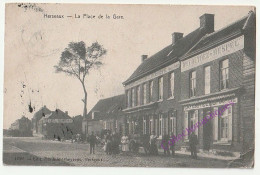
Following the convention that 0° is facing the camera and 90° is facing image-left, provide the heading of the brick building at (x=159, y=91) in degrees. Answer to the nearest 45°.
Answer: approximately 45°

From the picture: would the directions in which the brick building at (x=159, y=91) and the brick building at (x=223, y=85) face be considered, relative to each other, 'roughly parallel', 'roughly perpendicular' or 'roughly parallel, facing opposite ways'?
roughly parallel

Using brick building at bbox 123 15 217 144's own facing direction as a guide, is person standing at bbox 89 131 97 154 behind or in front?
in front

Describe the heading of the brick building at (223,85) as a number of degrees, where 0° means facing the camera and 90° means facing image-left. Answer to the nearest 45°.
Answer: approximately 45°

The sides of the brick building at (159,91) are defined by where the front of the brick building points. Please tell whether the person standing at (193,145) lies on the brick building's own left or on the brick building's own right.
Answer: on the brick building's own left

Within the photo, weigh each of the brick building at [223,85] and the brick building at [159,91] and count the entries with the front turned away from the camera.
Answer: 0
